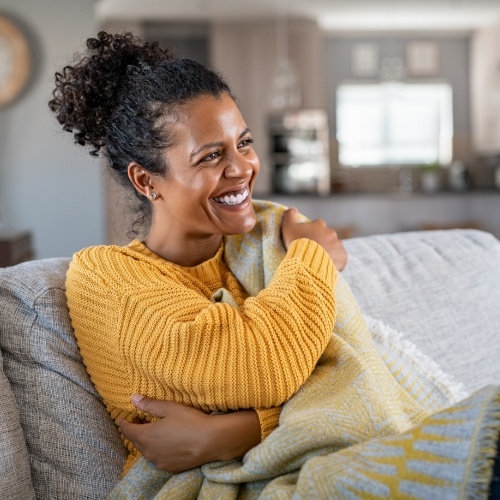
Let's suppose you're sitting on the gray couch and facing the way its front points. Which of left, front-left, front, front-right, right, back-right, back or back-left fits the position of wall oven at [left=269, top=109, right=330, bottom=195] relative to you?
back

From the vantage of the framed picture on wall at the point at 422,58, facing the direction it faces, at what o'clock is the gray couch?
The gray couch is roughly at 12 o'clock from the framed picture on wall.

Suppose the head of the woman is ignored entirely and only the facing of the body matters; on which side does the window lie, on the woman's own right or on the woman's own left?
on the woman's own left

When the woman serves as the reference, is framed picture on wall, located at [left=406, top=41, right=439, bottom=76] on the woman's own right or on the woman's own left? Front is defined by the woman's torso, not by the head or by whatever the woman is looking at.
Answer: on the woman's own left

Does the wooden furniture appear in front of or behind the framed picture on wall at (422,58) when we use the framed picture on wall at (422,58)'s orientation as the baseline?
in front

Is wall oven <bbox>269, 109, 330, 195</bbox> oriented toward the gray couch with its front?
yes

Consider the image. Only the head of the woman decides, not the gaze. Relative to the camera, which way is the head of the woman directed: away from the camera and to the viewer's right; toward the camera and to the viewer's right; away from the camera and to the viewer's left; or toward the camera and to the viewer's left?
toward the camera and to the viewer's right

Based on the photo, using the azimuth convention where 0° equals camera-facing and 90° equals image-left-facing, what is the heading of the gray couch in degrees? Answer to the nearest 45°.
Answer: approximately 0°

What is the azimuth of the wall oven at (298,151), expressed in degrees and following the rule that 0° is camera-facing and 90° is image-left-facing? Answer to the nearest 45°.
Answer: approximately 0°

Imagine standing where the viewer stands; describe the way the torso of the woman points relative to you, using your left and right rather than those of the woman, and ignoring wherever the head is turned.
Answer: facing the viewer and to the right of the viewer

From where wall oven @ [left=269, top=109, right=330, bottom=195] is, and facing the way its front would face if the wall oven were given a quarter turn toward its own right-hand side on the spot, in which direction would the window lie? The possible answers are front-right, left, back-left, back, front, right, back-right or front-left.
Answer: back-right

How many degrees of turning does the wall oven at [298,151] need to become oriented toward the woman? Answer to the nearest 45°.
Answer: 0° — it already faces them

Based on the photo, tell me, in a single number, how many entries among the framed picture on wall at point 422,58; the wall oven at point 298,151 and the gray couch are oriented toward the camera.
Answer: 3
